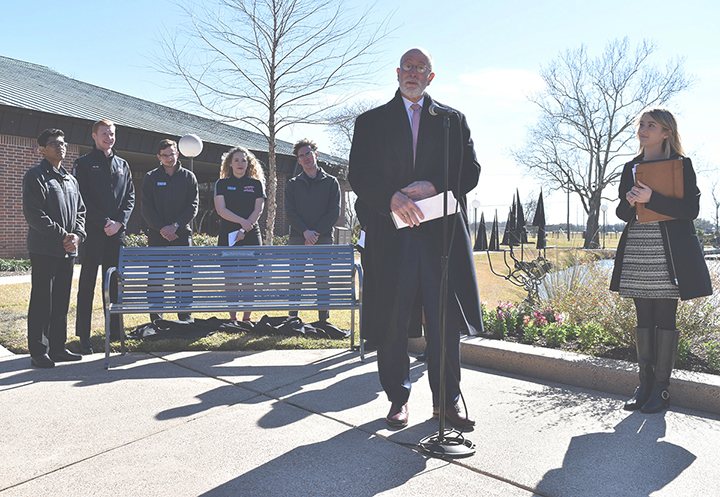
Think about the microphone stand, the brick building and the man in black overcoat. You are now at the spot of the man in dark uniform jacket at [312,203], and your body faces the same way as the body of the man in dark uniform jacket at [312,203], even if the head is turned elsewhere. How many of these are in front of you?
2

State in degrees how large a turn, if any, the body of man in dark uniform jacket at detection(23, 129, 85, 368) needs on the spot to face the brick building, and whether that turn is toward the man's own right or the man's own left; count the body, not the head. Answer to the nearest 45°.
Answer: approximately 135° to the man's own left

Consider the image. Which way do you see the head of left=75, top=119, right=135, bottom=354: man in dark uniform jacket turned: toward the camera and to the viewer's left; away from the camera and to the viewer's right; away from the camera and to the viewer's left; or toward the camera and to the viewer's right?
toward the camera and to the viewer's right

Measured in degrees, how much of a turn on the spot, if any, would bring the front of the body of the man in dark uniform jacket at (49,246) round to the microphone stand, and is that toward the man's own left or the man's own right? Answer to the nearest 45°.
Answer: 0° — they already face it

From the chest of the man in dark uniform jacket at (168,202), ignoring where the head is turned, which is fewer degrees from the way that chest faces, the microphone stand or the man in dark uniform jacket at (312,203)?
the microphone stand

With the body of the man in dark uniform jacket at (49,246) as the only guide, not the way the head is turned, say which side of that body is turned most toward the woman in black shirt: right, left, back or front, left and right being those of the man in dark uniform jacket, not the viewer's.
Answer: left

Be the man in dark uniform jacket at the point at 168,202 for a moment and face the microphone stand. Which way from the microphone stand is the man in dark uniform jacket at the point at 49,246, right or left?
right

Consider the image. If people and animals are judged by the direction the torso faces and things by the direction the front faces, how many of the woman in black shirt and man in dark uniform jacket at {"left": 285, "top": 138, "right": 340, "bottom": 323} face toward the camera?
2

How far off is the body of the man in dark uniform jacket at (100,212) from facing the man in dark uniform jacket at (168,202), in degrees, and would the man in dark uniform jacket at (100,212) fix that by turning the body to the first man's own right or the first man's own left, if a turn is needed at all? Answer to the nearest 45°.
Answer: approximately 90° to the first man's own left

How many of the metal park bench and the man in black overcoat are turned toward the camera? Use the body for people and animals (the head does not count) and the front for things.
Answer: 2

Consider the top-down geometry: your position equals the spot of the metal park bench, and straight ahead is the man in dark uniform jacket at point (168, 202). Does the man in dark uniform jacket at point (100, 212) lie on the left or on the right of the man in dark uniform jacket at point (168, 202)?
left
